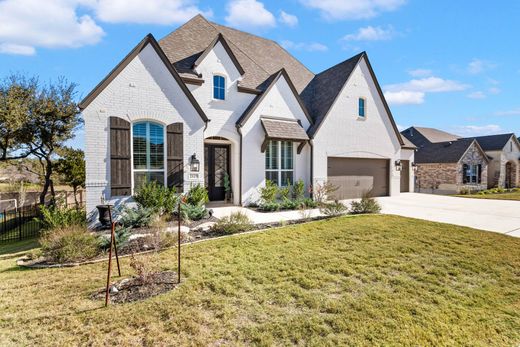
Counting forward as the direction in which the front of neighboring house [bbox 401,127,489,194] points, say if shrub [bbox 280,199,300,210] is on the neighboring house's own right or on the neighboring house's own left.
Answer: on the neighboring house's own right

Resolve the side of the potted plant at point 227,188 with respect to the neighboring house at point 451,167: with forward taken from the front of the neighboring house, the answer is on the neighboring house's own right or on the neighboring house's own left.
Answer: on the neighboring house's own right

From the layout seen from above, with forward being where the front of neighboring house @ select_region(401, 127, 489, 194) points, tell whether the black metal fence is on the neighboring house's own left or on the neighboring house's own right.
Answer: on the neighboring house's own right

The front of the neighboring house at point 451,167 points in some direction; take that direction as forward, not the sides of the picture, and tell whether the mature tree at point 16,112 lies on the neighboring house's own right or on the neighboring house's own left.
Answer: on the neighboring house's own right

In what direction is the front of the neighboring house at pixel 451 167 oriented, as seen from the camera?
facing the viewer and to the right of the viewer

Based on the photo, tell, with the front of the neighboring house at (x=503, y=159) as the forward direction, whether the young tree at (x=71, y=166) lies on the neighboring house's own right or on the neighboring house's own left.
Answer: on the neighboring house's own right

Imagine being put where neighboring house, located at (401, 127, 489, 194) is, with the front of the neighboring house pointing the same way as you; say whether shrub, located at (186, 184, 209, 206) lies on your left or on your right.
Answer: on your right

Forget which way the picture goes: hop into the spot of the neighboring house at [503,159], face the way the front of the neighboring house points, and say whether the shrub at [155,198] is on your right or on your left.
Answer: on your right

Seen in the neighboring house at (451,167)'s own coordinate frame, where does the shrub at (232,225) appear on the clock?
The shrub is roughly at 2 o'clock from the neighboring house.

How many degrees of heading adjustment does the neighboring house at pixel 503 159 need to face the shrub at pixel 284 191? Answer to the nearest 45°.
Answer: approximately 45° to its right

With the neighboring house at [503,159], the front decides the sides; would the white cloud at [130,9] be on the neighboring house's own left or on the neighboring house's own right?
on the neighboring house's own right

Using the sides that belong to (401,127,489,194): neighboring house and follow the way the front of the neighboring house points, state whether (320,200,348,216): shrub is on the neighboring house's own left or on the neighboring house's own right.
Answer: on the neighboring house's own right

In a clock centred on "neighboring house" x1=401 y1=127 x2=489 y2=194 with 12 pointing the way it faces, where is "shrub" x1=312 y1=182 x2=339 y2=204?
The shrub is roughly at 2 o'clock from the neighboring house.

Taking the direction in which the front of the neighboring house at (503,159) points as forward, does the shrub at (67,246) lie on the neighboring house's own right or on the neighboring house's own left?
on the neighboring house's own right

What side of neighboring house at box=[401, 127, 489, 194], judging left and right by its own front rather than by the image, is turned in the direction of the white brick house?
right
